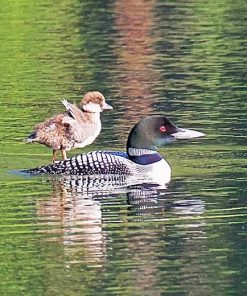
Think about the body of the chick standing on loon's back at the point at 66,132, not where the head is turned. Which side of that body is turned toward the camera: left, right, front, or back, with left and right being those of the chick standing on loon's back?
right

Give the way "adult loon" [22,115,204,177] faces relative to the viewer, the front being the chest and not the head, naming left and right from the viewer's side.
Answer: facing to the right of the viewer
